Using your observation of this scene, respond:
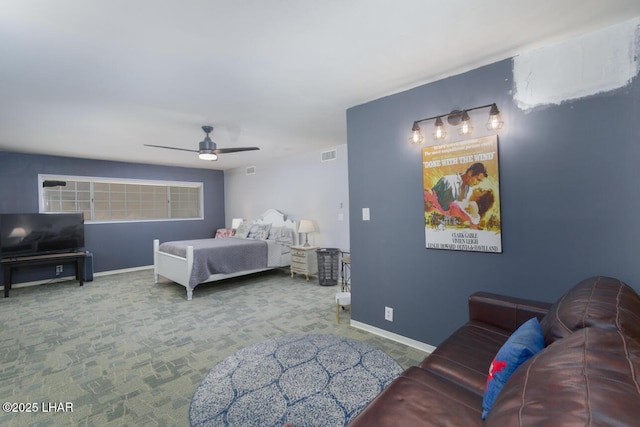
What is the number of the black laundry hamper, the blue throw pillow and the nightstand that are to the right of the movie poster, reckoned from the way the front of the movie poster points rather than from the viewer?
2

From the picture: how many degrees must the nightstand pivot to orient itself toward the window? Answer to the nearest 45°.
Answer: approximately 45° to its right

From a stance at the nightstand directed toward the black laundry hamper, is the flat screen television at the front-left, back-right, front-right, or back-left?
back-right

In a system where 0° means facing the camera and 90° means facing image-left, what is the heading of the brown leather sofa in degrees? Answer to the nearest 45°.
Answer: approximately 90°

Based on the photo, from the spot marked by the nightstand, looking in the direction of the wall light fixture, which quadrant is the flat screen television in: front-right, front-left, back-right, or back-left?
back-right

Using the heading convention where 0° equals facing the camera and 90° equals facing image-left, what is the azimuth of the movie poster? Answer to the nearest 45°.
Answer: approximately 45°

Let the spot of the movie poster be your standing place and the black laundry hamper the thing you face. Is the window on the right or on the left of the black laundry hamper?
left
